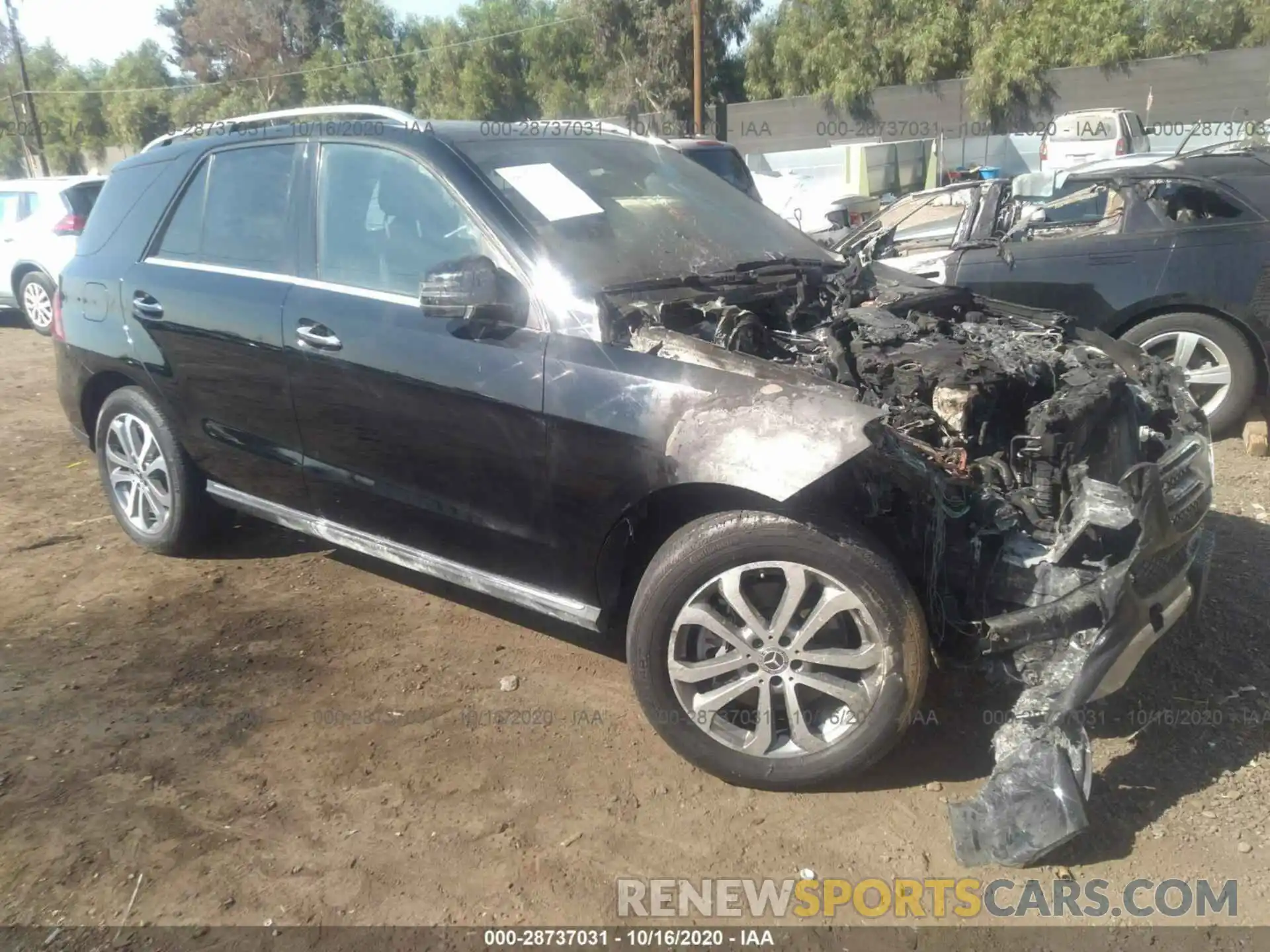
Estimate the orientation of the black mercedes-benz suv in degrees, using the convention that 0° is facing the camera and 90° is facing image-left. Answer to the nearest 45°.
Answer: approximately 315°

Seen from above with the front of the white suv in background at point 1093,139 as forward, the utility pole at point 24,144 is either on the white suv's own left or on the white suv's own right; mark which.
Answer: on the white suv's own left

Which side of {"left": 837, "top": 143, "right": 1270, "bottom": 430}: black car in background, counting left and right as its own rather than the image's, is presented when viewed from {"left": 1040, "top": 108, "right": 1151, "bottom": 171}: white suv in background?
right

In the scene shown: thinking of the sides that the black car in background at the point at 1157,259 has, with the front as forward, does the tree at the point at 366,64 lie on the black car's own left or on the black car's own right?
on the black car's own right

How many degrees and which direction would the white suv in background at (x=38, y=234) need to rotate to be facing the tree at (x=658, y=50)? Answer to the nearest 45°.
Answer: approximately 90° to its right

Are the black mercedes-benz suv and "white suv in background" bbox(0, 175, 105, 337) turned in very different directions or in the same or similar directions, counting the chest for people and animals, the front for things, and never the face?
very different directions

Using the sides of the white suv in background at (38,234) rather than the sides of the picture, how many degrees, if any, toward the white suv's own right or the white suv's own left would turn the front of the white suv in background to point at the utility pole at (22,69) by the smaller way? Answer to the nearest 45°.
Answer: approximately 45° to the white suv's own right

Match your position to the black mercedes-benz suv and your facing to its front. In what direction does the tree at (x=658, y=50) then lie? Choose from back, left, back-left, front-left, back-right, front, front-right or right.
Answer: back-left

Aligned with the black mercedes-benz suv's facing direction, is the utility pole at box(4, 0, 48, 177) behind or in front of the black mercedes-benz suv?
behind

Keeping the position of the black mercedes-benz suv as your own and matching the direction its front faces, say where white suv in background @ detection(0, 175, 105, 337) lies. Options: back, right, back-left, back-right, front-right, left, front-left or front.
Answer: back

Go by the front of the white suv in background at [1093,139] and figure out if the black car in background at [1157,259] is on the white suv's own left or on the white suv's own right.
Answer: on the white suv's own right

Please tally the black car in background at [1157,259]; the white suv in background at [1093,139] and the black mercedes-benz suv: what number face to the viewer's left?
1

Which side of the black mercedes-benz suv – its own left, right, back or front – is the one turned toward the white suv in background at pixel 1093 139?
left

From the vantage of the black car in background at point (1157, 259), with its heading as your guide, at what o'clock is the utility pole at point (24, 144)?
The utility pole is roughly at 1 o'clock from the black car in background.

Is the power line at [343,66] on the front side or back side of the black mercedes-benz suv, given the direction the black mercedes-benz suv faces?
on the back side

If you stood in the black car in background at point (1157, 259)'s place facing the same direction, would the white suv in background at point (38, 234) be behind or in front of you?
in front

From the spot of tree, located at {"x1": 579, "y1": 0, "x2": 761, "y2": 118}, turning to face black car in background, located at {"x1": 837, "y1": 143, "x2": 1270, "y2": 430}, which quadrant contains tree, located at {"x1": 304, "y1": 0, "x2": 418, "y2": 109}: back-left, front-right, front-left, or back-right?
back-right

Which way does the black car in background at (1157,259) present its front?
to the viewer's left
